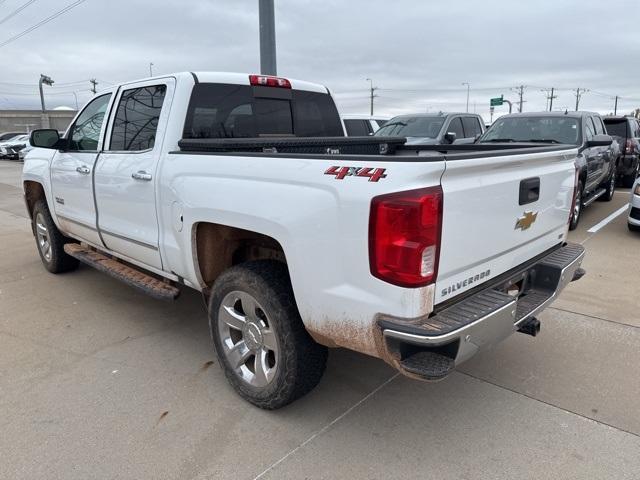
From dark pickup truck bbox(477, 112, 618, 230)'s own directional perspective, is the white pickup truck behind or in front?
in front

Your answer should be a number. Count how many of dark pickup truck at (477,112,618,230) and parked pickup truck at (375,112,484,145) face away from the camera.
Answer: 0

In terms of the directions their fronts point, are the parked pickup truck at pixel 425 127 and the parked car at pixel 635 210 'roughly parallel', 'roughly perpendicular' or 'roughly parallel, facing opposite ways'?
roughly parallel

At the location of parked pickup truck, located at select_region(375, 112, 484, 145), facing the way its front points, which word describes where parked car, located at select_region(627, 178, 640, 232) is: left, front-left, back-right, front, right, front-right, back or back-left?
left

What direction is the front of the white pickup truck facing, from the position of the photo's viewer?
facing away from the viewer and to the left of the viewer

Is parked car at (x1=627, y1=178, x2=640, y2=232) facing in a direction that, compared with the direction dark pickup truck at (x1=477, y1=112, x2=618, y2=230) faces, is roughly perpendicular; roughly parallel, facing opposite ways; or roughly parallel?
roughly parallel

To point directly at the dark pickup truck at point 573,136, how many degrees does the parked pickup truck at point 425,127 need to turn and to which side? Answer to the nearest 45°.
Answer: approximately 90° to its left

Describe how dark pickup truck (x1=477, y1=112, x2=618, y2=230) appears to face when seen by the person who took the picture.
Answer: facing the viewer and to the left of the viewer

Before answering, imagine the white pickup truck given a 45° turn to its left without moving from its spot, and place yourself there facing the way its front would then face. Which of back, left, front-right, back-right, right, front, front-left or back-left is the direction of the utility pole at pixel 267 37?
right

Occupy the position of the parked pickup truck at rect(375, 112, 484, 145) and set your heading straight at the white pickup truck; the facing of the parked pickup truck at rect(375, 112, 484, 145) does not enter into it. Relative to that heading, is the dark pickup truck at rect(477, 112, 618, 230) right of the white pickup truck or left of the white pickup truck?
left

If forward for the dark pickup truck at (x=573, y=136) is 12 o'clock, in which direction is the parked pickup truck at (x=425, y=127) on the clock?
The parked pickup truck is roughly at 3 o'clock from the dark pickup truck.

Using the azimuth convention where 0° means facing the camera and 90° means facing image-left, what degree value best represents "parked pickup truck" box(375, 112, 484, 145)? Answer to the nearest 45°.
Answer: approximately 45°
